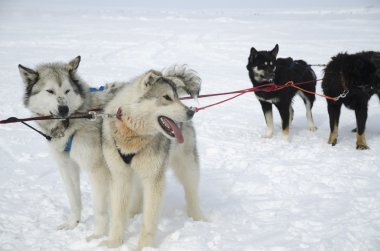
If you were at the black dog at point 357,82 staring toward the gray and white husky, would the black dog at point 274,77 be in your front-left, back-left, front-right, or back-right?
front-right

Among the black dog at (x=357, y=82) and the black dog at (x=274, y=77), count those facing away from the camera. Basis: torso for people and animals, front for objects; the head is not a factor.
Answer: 0

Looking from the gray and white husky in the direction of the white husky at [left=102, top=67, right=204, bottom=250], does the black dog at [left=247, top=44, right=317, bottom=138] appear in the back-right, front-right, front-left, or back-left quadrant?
front-left

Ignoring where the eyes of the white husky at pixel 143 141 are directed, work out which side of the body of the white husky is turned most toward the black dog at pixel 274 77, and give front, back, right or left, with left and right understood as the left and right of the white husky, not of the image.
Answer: back

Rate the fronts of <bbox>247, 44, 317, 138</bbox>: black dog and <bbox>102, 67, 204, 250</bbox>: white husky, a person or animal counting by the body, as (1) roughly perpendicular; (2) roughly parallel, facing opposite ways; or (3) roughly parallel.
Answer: roughly parallel

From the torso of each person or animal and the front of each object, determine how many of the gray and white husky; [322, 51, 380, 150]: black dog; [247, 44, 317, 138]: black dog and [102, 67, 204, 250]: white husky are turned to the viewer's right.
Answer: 0

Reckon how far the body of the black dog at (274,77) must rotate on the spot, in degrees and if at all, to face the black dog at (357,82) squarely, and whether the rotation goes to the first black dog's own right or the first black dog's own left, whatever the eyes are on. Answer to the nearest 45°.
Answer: approximately 135° to the first black dog's own left

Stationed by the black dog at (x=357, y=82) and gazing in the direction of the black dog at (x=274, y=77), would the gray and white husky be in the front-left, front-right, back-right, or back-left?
front-left

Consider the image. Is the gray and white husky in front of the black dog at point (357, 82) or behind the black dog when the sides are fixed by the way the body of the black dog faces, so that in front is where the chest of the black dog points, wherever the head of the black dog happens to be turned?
in front

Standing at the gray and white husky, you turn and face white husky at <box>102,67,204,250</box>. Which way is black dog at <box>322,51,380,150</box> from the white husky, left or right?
left

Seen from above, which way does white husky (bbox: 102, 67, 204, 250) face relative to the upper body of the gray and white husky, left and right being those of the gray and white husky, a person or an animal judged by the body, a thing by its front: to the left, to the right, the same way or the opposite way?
the same way

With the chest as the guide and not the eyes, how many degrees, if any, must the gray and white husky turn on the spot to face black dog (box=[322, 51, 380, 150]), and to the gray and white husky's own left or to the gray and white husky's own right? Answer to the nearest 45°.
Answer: approximately 135° to the gray and white husky's own left

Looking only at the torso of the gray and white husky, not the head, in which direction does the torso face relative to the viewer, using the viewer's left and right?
facing the viewer and to the left of the viewer
